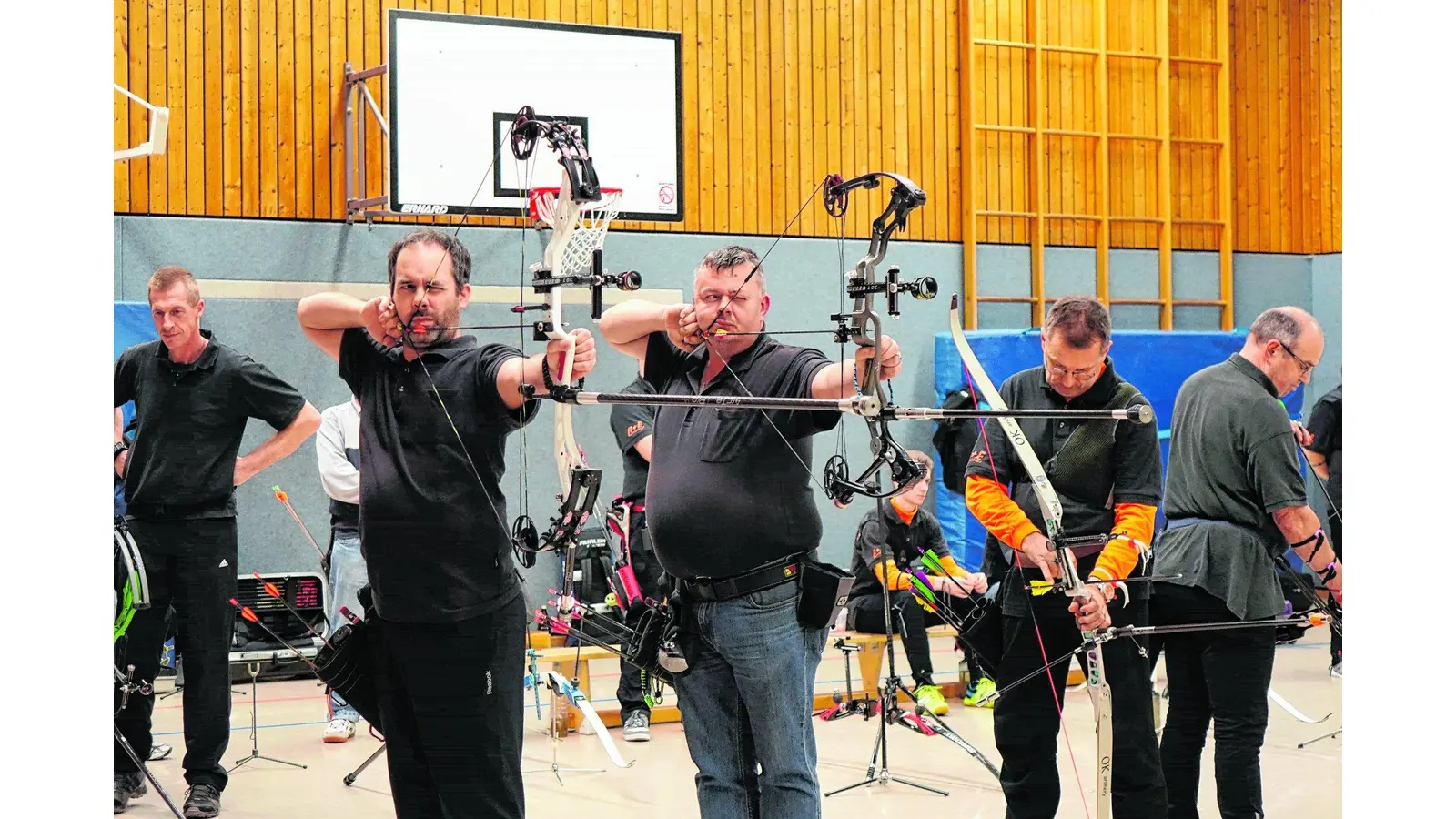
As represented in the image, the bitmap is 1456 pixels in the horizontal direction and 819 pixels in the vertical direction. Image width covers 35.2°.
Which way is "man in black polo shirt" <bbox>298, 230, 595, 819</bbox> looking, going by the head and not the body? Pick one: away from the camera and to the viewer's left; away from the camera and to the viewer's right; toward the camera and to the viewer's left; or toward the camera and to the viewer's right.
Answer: toward the camera and to the viewer's right

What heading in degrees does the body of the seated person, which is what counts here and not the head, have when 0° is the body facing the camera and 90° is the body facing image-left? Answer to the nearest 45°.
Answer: approximately 315°

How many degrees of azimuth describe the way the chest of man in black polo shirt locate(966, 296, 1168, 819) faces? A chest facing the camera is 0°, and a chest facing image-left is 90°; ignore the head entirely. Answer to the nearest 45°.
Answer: approximately 0°

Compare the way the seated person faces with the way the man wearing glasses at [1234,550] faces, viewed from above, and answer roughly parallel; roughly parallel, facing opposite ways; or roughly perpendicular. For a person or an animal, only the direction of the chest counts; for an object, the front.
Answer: roughly perpendicular

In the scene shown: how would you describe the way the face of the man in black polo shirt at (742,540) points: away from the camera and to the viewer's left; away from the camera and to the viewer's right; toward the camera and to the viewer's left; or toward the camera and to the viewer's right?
toward the camera and to the viewer's right

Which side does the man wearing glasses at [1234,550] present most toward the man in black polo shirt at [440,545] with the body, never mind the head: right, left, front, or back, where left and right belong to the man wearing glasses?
back

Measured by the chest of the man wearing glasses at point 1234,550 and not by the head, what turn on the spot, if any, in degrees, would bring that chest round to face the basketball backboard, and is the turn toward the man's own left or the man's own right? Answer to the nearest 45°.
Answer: approximately 90° to the man's own left

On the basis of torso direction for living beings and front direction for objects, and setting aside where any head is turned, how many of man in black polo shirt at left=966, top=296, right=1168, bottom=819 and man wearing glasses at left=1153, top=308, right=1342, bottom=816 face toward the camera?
1

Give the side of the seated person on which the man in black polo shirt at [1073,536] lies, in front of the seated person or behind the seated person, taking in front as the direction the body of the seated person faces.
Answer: in front

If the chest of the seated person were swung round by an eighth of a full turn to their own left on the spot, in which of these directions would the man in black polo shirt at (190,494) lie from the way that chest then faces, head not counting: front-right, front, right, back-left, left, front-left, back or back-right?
back-right

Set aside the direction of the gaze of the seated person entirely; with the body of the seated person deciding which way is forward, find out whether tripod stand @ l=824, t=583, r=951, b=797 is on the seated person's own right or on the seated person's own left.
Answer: on the seated person's own right

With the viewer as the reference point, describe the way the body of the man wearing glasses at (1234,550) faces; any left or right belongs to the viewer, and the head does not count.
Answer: facing away from the viewer and to the right of the viewer

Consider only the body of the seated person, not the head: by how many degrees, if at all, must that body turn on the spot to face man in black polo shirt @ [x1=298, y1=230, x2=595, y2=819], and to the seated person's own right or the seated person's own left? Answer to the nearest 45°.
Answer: approximately 45° to the seated person's own right

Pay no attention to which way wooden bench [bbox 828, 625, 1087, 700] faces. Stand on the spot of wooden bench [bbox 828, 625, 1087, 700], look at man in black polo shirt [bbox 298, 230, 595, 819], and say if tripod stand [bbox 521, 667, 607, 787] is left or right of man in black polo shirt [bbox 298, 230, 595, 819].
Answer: right
